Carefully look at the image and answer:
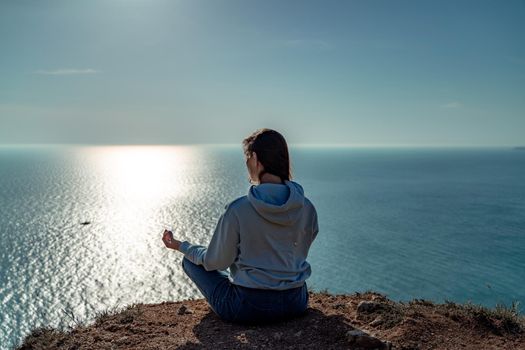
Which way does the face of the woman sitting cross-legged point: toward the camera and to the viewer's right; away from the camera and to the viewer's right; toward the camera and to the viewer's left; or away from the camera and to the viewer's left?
away from the camera and to the viewer's left

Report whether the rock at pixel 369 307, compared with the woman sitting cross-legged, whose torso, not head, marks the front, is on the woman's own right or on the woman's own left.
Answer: on the woman's own right

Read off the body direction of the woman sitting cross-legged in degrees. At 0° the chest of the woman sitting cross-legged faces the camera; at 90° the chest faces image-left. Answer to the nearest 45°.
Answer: approximately 135°

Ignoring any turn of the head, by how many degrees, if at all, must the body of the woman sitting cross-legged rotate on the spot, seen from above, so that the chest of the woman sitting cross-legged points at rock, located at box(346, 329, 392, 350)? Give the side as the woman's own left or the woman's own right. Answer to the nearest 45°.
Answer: approximately 135° to the woman's own right
